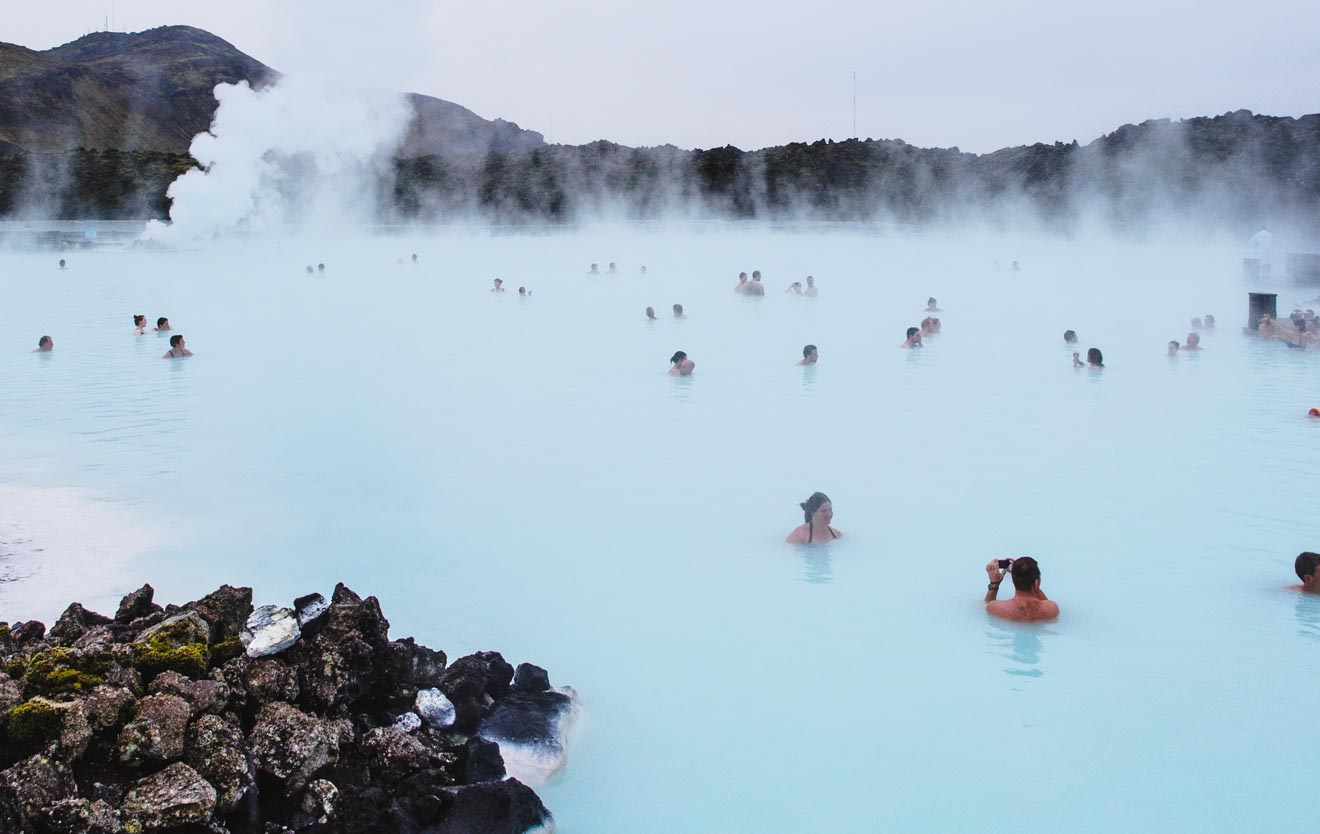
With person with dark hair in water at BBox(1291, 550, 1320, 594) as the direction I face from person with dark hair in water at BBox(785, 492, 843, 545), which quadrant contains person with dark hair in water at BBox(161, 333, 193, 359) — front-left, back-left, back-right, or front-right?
back-left

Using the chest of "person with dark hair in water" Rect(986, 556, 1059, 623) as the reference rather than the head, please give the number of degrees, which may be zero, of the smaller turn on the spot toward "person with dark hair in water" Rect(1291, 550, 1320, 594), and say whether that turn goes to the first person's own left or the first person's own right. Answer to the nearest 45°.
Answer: approximately 45° to the first person's own right

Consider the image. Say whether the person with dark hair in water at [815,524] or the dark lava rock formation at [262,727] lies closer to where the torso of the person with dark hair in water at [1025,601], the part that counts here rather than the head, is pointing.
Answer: the person with dark hair in water

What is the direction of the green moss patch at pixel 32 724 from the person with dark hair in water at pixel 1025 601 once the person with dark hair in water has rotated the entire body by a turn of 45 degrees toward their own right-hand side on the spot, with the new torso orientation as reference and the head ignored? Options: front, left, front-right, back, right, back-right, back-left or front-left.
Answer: back

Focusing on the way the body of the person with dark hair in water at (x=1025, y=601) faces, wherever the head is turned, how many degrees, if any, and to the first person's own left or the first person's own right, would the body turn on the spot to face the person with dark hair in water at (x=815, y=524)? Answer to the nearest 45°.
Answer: approximately 45° to the first person's own left

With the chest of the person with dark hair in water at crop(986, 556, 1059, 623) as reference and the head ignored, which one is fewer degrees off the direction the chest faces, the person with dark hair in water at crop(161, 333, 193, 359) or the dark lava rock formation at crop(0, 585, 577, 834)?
the person with dark hair in water

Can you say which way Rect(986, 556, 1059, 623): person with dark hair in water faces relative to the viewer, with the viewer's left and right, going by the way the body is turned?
facing away from the viewer

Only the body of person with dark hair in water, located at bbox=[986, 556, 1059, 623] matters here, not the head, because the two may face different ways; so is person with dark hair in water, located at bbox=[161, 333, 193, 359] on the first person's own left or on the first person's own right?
on the first person's own left

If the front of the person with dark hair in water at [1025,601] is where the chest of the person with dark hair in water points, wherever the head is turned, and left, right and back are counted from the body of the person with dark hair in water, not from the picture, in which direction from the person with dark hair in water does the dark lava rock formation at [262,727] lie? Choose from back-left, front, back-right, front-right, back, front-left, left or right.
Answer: back-left
